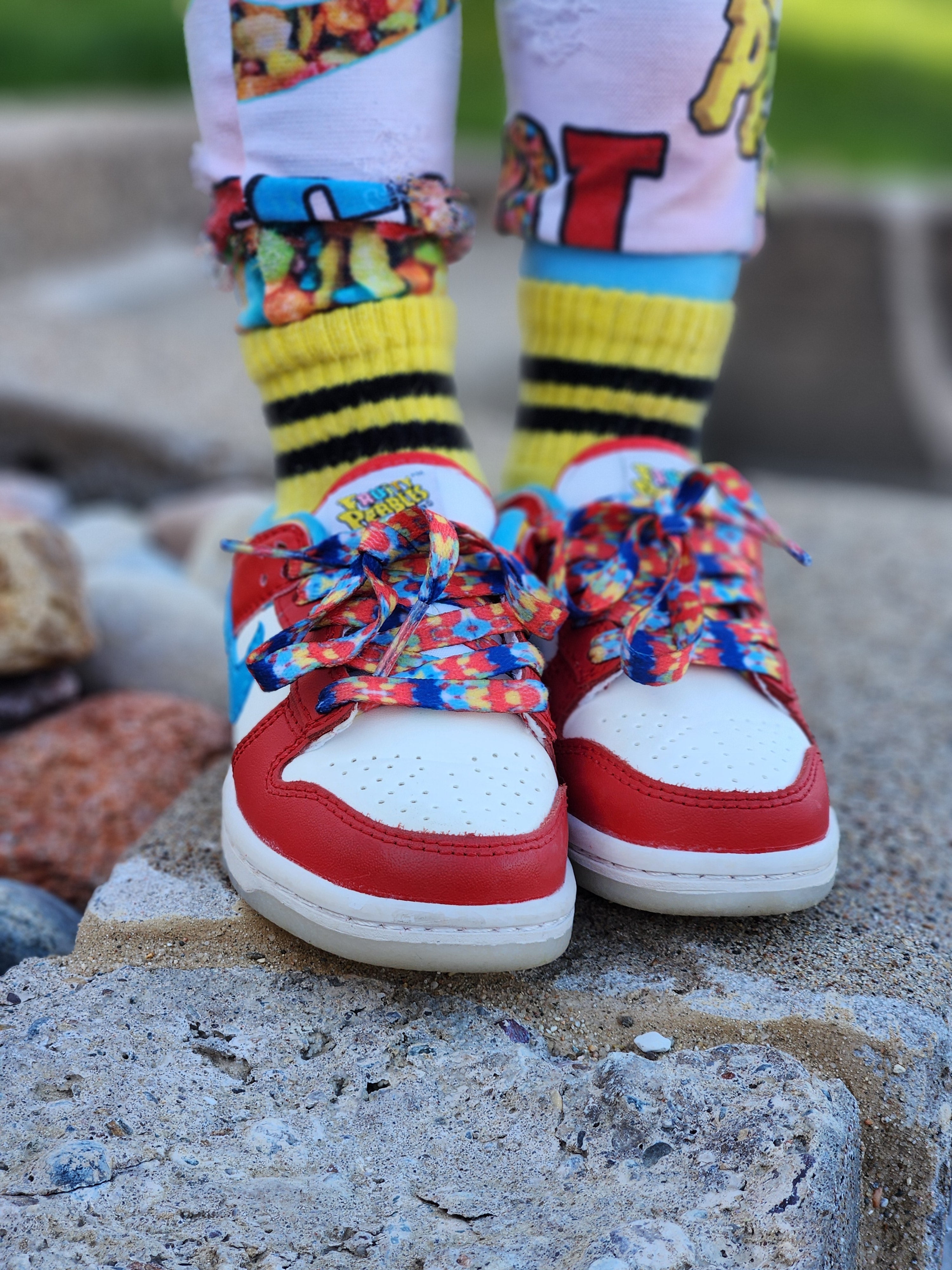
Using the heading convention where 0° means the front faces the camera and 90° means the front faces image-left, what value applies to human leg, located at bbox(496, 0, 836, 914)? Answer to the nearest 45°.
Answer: approximately 0°

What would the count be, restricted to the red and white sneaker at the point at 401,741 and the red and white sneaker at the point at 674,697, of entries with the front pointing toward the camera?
2

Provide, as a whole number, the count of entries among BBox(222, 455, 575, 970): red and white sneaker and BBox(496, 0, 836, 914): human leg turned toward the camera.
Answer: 2

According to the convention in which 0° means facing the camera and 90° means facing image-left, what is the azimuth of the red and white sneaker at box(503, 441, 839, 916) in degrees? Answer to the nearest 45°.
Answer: approximately 0°
